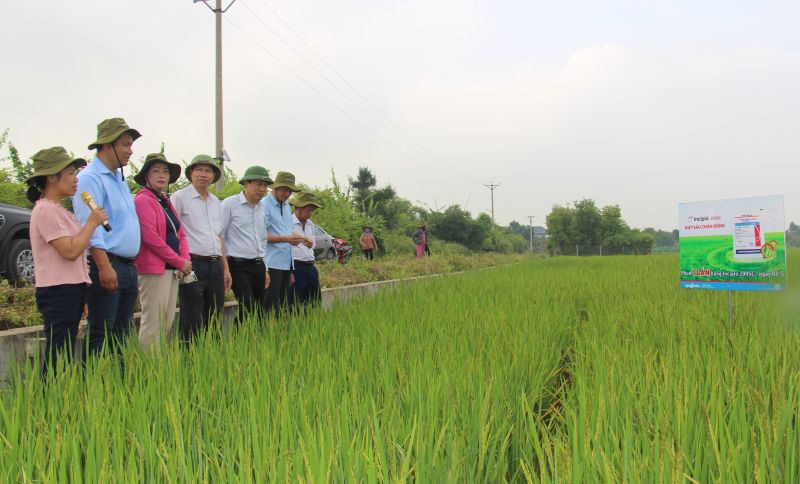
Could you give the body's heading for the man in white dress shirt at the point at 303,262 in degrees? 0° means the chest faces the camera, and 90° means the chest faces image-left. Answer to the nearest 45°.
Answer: approximately 315°

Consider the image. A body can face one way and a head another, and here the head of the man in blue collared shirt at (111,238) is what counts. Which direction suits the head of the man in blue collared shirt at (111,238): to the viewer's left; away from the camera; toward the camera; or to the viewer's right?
to the viewer's right

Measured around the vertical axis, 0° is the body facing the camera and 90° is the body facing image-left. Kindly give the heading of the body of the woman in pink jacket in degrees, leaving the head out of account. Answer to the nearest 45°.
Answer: approximately 315°

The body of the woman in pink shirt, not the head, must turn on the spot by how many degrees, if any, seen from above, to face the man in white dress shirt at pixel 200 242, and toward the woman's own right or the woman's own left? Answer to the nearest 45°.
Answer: approximately 45° to the woman's own left

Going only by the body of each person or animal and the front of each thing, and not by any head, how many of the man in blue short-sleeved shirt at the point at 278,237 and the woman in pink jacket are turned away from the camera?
0

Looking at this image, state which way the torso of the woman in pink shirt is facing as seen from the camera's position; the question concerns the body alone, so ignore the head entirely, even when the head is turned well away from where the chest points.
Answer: to the viewer's right

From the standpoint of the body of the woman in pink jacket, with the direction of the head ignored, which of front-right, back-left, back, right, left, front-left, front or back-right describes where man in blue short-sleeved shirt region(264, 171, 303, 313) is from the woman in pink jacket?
left

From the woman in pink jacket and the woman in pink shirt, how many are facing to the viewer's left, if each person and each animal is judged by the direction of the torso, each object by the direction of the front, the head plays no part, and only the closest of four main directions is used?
0

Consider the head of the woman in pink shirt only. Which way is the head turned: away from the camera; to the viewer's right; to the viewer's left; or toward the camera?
to the viewer's right

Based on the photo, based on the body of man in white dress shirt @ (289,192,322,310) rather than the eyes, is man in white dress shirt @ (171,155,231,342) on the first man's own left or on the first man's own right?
on the first man's own right

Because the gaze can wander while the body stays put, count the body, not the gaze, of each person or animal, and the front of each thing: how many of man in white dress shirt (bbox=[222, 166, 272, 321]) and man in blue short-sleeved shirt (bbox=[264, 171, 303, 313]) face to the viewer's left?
0

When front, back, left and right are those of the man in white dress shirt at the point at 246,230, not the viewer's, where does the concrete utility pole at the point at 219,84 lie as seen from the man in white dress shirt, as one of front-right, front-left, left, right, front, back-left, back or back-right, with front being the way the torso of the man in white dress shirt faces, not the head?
back-left

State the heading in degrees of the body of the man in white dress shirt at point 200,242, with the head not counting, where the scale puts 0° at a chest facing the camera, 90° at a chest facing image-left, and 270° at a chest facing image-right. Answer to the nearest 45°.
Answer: approximately 315°

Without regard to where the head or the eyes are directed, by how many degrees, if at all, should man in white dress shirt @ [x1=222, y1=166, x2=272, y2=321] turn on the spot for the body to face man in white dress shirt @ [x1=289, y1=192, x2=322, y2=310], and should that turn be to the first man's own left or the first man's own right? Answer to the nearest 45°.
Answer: approximately 90° to the first man's own left
